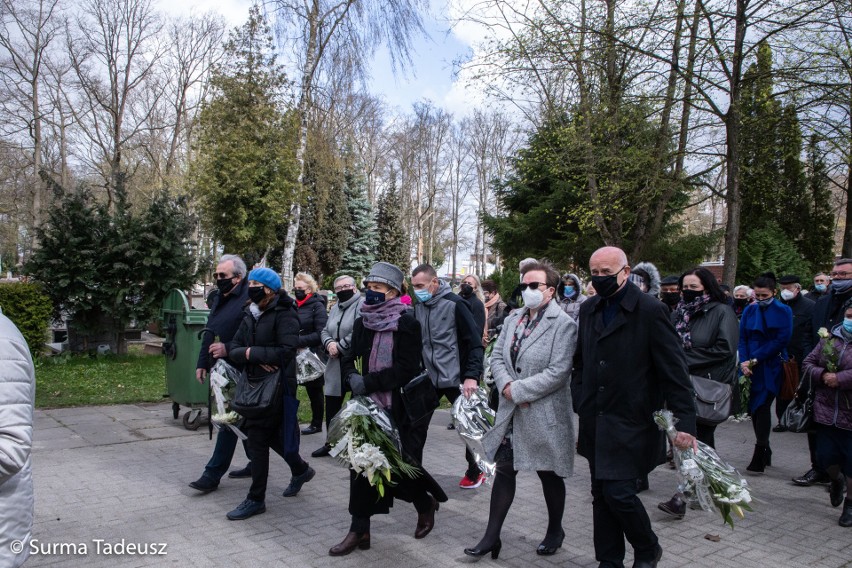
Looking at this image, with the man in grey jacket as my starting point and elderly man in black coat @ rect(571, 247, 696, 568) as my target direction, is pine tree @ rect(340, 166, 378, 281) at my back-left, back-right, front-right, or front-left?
back-left

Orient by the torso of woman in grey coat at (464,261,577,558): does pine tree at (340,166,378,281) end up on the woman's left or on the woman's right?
on the woman's right

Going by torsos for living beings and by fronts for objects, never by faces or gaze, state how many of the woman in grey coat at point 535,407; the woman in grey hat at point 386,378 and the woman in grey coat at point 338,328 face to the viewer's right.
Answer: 0

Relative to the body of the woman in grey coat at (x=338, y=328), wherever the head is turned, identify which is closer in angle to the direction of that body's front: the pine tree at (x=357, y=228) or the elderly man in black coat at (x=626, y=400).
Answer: the elderly man in black coat

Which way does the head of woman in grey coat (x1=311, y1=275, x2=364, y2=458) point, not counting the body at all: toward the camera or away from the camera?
toward the camera

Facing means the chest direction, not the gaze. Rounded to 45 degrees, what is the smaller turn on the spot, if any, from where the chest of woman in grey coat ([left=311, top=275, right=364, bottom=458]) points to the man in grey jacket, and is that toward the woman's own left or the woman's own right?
approximately 90° to the woman's own left

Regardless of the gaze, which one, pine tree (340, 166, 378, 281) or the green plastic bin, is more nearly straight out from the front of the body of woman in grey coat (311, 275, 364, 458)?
the green plastic bin

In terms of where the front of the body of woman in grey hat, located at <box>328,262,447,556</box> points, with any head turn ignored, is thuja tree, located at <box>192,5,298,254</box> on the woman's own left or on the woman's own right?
on the woman's own right

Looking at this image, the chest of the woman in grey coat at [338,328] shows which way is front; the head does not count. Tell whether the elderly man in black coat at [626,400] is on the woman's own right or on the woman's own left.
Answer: on the woman's own left

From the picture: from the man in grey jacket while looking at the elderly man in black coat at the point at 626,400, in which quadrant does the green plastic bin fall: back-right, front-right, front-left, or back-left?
back-right

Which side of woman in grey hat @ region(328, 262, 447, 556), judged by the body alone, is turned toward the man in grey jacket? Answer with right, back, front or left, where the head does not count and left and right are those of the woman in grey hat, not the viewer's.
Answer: back

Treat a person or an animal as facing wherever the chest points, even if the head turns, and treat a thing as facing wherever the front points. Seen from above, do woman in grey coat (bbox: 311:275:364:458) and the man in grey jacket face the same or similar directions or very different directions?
same or similar directions

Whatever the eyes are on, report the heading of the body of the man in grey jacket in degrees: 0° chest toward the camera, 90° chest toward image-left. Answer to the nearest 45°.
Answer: approximately 45°

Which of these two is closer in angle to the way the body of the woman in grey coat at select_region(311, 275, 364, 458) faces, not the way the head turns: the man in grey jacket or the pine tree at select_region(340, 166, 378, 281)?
the man in grey jacket

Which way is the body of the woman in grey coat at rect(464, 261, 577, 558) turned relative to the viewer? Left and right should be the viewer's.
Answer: facing the viewer and to the left of the viewer

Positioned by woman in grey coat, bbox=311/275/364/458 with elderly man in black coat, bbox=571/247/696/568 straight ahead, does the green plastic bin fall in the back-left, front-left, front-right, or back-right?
back-right
